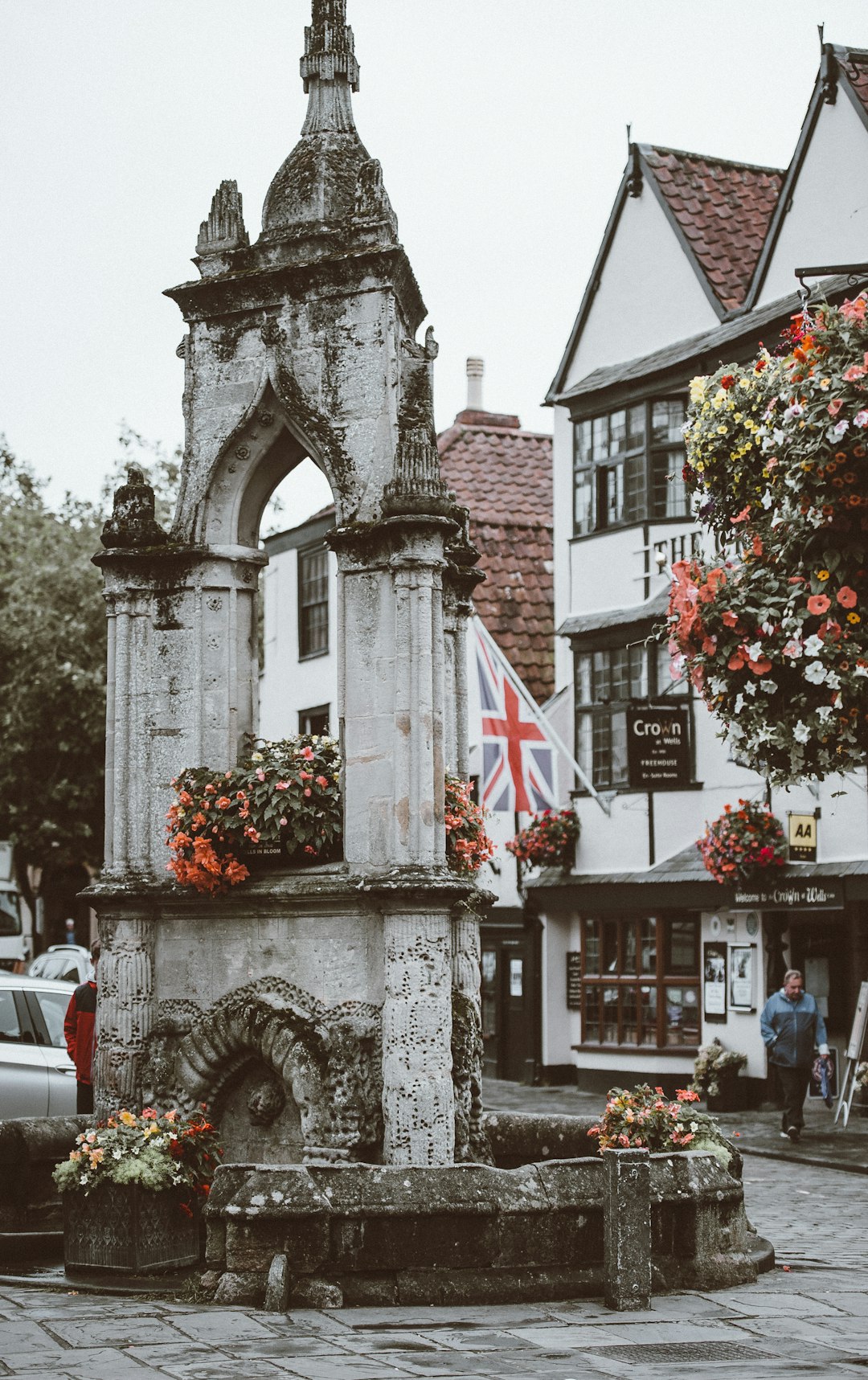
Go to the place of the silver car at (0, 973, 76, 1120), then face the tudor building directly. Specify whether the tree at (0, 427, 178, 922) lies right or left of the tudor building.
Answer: left

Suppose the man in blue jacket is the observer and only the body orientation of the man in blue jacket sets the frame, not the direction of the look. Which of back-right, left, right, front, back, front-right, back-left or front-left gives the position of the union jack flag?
back-right

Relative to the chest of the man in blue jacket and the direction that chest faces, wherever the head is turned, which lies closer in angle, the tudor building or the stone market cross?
the stone market cross

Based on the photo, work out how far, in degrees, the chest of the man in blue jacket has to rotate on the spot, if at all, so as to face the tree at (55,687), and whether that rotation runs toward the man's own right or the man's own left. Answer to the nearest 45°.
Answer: approximately 135° to the man's own right

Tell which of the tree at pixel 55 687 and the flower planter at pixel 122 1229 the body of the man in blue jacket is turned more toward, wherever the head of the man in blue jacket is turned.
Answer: the flower planter

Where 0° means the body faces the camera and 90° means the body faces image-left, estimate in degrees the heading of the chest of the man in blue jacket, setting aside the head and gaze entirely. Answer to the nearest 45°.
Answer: approximately 0°

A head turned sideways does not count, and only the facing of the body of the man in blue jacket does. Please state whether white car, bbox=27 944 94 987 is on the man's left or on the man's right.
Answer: on the man's right

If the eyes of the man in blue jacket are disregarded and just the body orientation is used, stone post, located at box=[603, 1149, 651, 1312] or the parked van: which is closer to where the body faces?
the stone post

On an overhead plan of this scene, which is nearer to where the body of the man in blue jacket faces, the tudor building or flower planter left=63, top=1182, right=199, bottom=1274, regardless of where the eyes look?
the flower planter
